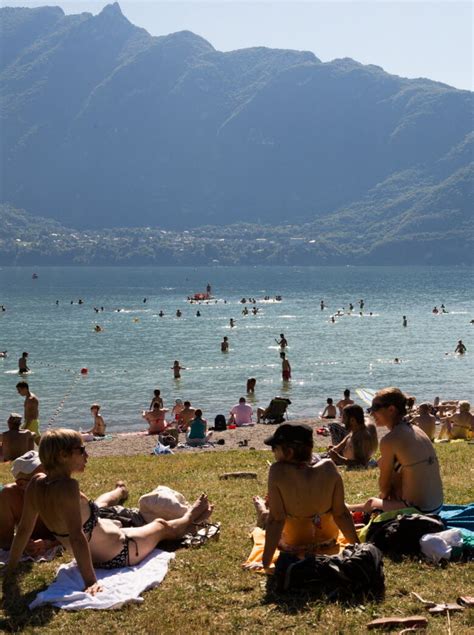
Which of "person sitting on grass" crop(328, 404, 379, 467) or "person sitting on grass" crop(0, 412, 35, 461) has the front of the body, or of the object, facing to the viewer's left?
"person sitting on grass" crop(328, 404, 379, 467)

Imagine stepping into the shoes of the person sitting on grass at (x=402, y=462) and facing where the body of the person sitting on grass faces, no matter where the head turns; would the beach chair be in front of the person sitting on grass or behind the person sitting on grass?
in front

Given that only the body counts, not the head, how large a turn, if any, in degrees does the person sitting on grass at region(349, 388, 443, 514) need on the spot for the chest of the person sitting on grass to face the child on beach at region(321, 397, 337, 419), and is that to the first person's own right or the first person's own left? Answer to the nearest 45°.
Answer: approximately 45° to the first person's own right

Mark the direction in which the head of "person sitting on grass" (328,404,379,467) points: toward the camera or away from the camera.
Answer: toward the camera

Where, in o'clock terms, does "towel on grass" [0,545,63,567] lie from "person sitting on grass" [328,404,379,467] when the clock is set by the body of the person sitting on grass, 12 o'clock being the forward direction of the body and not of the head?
The towel on grass is roughly at 10 o'clock from the person sitting on grass.

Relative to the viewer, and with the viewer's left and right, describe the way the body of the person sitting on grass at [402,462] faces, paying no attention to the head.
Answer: facing away from the viewer and to the left of the viewer

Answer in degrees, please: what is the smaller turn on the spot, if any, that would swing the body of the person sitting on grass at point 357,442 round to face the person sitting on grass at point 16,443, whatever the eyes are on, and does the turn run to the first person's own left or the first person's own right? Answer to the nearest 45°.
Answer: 0° — they already face them

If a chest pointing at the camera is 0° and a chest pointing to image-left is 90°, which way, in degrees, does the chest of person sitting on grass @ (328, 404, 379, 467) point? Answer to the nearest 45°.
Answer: approximately 90°

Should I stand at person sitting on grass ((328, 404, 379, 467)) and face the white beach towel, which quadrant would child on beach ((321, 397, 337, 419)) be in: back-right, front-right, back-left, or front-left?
back-right

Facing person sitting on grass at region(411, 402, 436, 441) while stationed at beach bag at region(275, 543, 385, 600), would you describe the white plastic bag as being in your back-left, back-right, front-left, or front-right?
front-right

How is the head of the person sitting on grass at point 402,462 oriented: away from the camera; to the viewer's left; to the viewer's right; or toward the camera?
to the viewer's left
